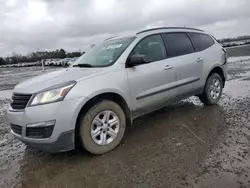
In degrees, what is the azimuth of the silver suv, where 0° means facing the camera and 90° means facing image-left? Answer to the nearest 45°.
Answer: approximately 45°
